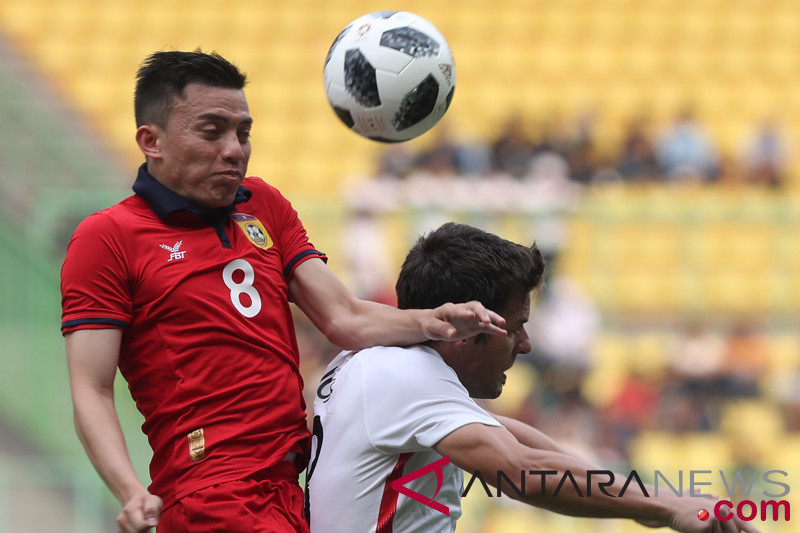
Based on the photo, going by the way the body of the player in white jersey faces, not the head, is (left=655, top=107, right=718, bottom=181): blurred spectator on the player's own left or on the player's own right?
on the player's own left

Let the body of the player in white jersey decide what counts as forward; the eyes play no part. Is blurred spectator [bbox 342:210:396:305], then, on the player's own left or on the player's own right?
on the player's own left

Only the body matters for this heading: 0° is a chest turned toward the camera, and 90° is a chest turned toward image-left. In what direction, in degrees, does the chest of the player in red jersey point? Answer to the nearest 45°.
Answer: approximately 315°

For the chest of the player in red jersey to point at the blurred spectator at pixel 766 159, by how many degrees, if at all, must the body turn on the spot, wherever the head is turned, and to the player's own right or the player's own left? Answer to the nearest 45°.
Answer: approximately 90° to the player's own left

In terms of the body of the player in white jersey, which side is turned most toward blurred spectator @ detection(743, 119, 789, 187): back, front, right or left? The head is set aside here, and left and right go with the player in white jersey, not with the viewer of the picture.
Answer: left

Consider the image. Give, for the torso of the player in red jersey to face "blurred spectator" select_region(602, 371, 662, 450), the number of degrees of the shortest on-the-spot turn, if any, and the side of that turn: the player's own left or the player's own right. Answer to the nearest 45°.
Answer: approximately 90° to the player's own left
